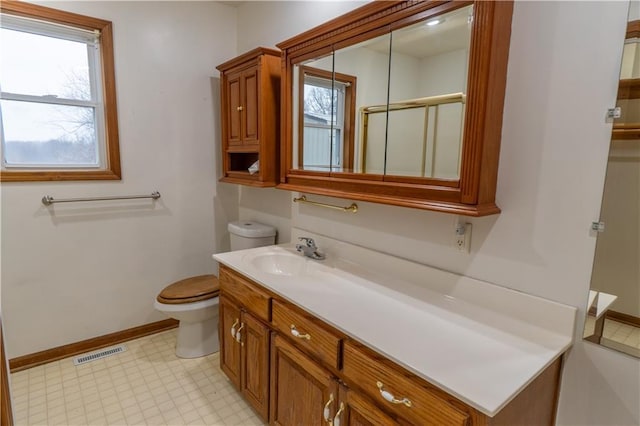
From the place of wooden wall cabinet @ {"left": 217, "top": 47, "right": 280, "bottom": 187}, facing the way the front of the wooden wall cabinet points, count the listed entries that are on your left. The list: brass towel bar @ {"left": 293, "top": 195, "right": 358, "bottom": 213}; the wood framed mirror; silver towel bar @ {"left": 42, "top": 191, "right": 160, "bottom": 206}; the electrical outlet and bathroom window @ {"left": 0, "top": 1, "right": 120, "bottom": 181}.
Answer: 3

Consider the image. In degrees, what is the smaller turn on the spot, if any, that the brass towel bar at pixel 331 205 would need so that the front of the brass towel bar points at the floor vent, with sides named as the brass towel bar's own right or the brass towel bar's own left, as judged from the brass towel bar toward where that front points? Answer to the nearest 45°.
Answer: approximately 45° to the brass towel bar's own right

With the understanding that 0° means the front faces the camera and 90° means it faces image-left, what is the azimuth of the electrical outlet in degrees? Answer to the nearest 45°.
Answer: approximately 45°

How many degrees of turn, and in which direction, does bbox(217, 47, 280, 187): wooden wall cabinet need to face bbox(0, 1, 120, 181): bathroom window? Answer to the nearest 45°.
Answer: approximately 45° to its right

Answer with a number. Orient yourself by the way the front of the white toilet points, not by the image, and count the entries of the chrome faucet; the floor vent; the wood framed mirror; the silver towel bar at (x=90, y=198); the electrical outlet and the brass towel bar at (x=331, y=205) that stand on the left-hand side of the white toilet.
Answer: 4

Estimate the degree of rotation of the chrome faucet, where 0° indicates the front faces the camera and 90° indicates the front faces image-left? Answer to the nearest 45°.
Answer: approximately 45°
